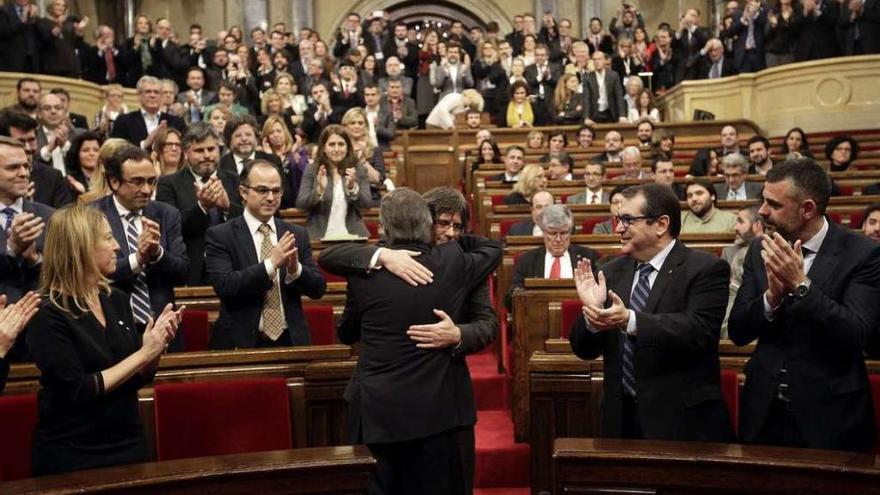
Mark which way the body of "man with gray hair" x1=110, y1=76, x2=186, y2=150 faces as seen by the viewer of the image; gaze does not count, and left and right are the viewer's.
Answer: facing the viewer

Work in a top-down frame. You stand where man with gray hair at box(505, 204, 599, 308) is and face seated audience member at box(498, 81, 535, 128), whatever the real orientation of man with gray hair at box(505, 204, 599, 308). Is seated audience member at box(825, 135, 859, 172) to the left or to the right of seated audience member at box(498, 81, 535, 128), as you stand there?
right

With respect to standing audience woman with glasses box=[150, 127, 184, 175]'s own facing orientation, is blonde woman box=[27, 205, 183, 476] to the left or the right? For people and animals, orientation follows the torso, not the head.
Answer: on their right

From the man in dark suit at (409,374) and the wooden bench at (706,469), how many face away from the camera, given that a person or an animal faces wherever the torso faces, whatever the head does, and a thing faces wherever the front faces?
1

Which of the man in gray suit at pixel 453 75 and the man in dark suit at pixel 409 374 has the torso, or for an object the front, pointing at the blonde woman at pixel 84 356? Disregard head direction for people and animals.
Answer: the man in gray suit

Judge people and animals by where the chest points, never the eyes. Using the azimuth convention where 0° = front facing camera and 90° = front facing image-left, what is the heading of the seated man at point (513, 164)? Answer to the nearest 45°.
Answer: approximately 0°

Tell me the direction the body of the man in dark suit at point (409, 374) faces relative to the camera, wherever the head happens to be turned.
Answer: away from the camera

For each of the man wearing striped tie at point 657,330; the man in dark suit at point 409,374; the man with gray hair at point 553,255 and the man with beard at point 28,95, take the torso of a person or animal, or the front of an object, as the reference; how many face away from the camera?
1

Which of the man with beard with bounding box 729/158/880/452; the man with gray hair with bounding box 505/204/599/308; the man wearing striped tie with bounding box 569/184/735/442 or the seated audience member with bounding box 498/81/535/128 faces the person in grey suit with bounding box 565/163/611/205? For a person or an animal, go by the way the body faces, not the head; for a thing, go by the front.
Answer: the seated audience member with bounding box 498/81/535/128

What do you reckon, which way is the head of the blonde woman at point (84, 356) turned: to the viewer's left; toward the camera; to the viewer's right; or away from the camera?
to the viewer's right

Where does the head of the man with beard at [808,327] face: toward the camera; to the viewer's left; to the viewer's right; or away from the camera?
to the viewer's left

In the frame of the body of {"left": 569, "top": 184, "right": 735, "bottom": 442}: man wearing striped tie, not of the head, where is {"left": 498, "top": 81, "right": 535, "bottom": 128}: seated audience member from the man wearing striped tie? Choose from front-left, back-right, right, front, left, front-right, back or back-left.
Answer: back-right

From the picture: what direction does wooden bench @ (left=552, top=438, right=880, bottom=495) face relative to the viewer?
toward the camera

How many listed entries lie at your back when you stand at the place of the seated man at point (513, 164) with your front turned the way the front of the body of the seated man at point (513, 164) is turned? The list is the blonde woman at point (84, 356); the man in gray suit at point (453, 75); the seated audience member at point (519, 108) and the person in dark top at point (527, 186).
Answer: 2

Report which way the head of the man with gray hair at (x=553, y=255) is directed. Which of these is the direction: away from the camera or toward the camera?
toward the camera

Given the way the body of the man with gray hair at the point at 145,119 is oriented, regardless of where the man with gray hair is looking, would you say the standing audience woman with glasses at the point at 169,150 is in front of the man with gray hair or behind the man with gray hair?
in front

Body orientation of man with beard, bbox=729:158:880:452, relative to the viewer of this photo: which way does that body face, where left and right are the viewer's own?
facing the viewer and to the left of the viewer

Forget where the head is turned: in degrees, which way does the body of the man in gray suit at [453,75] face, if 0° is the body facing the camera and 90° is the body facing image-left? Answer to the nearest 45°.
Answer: approximately 0°

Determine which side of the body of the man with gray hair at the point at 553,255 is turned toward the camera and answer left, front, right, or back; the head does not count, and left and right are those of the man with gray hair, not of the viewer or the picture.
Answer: front
